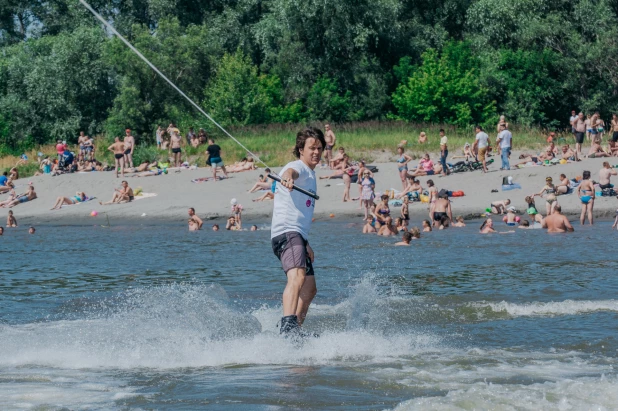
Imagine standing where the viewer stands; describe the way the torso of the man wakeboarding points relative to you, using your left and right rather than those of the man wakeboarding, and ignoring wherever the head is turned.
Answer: facing the viewer and to the right of the viewer

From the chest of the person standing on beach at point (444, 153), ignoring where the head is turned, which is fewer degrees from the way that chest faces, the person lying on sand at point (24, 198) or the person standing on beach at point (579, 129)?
the person lying on sand

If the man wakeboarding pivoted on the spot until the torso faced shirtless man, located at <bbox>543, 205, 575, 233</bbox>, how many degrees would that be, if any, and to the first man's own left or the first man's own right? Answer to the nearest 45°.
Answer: approximately 90° to the first man's own left

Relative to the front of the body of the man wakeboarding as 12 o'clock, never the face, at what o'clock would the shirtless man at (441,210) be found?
The shirtless man is roughly at 8 o'clock from the man wakeboarding.

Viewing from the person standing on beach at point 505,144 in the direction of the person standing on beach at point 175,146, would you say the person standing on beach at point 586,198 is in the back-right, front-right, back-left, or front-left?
back-left

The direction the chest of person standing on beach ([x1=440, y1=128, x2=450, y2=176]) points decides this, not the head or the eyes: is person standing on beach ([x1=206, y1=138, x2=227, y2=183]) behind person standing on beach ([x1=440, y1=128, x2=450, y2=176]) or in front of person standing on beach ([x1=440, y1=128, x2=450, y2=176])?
in front
